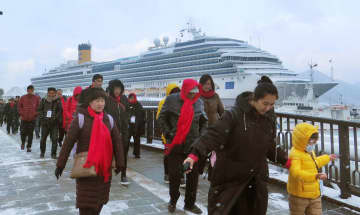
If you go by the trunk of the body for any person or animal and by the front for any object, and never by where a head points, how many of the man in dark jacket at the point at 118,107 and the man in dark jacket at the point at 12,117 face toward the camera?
2

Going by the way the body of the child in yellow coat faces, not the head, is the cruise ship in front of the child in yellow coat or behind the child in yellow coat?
behind

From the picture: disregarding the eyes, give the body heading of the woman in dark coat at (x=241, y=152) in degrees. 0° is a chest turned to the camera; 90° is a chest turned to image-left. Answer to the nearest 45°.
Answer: approximately 315°

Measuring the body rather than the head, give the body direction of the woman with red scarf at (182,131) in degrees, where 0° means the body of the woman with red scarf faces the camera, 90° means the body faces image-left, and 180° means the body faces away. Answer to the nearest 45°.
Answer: approximately 315°

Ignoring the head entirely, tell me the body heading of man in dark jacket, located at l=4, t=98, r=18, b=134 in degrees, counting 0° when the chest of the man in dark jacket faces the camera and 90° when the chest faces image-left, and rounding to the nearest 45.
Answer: approximately 0°

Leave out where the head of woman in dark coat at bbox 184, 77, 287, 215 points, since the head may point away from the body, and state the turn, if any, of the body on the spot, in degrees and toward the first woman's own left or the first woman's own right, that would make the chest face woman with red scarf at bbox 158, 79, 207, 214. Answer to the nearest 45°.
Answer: approximately 180°
